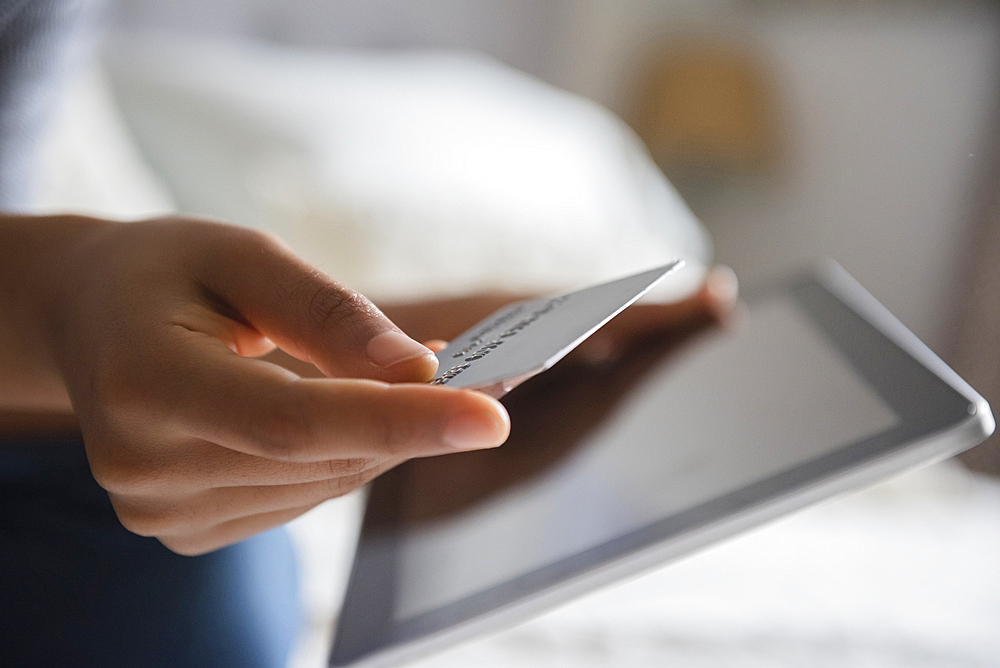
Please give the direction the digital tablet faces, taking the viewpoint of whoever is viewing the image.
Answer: facing the viewer and to the left of the viewer

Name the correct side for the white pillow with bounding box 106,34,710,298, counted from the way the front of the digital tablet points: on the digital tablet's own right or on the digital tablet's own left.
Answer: on the digital tablet's own right

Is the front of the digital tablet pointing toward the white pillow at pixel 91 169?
no
